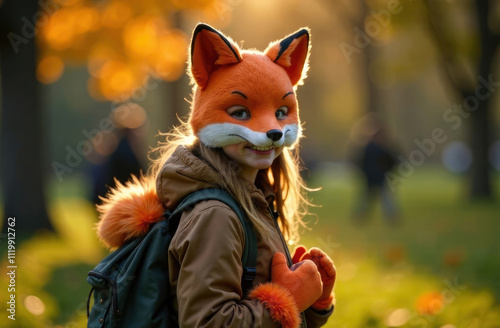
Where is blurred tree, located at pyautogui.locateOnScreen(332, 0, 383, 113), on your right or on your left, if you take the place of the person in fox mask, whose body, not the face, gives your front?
on your left

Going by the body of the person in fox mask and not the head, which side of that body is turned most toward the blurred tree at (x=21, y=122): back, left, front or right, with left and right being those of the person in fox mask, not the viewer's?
back

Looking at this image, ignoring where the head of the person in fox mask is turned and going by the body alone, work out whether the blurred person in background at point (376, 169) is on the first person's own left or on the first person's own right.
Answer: on the first person's own left

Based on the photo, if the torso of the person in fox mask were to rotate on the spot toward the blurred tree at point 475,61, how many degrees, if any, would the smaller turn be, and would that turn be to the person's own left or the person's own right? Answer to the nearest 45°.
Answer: approximately 90° to the person's own left

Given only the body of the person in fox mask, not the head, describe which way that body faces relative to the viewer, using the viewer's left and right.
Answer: facing the viewer and to the right of the viewer

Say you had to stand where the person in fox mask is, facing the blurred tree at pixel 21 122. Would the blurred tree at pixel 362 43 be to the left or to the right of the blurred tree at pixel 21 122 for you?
right
